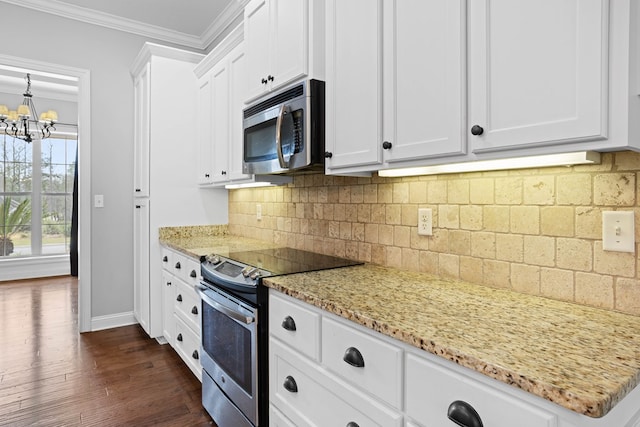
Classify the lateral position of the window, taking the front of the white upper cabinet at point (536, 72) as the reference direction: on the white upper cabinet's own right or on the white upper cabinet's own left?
on the white upper cabinet's own right

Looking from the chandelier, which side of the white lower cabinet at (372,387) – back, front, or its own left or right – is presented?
right

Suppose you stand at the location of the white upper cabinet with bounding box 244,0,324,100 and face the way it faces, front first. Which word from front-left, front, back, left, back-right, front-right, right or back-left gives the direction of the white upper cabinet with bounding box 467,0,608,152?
left

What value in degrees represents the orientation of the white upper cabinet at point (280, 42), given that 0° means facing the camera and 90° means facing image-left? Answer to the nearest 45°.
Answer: approximately 45°

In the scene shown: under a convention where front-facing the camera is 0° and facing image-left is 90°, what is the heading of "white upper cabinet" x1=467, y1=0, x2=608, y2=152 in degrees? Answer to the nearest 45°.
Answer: approximately 45°

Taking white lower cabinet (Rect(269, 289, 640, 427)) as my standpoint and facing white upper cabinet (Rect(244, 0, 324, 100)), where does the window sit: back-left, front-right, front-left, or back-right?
front-left

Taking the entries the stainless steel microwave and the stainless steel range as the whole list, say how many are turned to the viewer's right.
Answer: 0

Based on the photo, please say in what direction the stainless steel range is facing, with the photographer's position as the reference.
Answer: facing the viewer and to the left of the viewer

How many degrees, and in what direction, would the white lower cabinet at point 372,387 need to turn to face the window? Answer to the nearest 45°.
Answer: approximately 90° to its right

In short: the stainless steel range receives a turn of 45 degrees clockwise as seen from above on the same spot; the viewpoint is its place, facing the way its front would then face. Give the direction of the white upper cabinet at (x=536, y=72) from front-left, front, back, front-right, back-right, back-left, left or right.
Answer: back-left

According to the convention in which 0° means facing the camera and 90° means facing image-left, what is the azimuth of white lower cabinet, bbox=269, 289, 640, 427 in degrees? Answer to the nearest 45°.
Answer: approximately 45°

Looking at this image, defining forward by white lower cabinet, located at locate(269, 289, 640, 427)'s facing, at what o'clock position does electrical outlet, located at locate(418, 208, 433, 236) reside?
The electrical outlet is roughly at 5 o'clock from the white lower cabinet.
